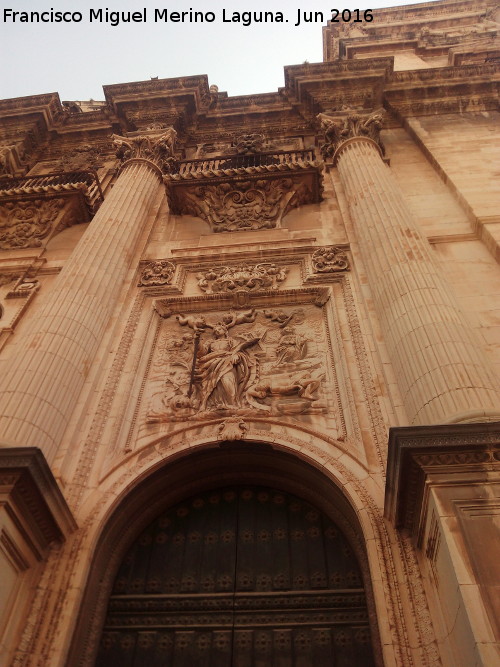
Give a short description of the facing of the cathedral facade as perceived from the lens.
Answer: facing the viewer
